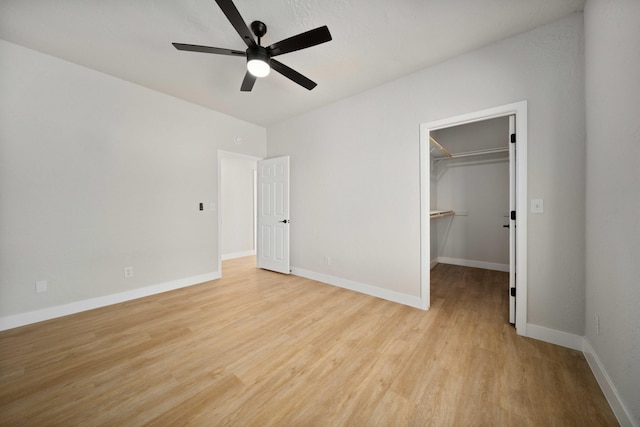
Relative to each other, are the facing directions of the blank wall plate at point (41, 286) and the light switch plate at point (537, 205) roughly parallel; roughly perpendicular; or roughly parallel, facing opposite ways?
roughly perpendicular

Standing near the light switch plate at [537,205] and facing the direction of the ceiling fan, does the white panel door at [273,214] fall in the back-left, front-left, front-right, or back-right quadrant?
front-right

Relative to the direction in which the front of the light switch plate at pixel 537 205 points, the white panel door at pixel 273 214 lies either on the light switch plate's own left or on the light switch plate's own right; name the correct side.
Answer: on the light switch plate's own right

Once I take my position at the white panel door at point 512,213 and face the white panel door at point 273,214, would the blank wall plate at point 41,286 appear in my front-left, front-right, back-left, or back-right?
front-left

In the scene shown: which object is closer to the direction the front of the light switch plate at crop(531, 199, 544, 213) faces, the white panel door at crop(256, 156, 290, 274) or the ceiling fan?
the ceiling fan

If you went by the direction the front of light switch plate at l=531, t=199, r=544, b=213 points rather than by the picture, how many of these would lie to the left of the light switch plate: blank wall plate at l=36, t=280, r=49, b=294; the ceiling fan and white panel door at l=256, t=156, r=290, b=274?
0

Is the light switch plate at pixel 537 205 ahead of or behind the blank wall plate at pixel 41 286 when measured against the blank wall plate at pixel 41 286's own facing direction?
ahead

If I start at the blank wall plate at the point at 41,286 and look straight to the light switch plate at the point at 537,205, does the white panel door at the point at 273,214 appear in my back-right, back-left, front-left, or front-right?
front-left

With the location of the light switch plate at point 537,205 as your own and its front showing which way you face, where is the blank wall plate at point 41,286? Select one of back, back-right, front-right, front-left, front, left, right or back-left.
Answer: front-right

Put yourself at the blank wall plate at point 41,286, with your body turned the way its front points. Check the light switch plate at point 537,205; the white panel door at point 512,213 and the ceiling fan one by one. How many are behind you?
0

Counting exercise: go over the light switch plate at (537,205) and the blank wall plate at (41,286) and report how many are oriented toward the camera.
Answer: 2

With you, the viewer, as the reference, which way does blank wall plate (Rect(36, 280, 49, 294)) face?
facing the viewer

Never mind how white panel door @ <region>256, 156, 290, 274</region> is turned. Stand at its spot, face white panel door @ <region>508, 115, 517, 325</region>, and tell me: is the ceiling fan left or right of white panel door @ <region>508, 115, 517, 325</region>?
right
